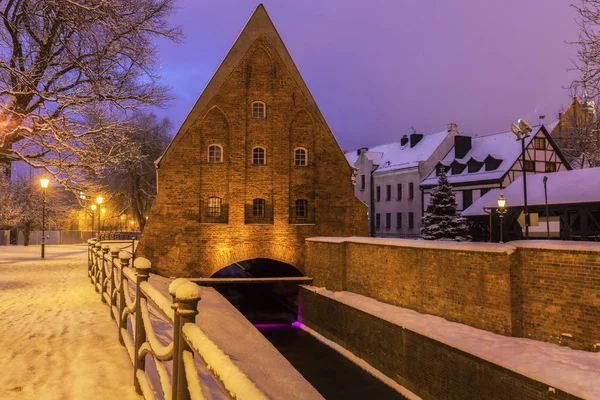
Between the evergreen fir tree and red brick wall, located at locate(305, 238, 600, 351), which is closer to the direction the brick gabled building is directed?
the red brick wall

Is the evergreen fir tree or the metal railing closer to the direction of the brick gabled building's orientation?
the metal railing

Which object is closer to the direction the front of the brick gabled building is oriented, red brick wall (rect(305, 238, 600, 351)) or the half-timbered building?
the red brick wall

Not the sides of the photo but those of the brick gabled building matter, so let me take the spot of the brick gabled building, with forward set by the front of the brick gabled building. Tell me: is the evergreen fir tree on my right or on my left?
on my left

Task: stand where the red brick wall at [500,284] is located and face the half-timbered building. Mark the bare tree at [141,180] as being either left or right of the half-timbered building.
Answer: left

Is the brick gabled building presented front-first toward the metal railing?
yes

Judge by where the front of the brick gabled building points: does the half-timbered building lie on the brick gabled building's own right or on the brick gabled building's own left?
on the brick gabled building's own left

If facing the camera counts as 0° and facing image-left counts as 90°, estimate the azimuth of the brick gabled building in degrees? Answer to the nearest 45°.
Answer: approximately 0°

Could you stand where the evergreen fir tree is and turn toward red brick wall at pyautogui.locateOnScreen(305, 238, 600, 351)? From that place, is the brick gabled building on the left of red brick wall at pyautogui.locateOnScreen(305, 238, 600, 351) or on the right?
right
